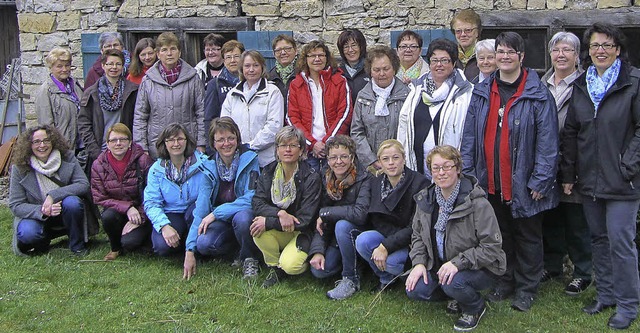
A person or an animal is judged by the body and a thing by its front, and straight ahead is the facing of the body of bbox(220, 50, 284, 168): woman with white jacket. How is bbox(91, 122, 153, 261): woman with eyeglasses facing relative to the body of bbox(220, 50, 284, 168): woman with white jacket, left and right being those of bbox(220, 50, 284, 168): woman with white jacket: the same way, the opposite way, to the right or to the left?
the same way

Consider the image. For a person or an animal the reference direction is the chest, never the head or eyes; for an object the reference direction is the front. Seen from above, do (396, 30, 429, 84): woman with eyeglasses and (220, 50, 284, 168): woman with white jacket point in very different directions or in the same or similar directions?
same or similar directions

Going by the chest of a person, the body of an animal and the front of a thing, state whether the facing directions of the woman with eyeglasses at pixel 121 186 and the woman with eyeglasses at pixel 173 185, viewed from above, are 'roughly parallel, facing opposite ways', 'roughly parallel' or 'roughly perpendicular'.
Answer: roughly parallel

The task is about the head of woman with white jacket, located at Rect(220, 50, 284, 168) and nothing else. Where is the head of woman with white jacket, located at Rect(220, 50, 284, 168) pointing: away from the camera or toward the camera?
toward the camera

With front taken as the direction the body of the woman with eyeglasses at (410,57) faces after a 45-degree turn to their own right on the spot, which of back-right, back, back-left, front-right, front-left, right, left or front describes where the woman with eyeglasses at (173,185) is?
front-right

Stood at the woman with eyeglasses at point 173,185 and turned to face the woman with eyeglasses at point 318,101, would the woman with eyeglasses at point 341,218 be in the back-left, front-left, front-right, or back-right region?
front-right

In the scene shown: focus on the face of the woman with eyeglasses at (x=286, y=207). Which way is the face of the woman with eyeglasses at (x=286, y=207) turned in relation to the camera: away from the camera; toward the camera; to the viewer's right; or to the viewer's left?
toward the camera

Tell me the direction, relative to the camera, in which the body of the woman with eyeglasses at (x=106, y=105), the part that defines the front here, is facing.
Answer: toward the camera

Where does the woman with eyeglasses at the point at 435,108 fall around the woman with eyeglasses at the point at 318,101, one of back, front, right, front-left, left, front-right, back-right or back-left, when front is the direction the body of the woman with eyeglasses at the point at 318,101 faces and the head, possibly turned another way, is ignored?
front-left

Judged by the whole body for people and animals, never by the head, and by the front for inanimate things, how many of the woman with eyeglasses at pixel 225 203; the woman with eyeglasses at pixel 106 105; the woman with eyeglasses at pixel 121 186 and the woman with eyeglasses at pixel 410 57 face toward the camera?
4

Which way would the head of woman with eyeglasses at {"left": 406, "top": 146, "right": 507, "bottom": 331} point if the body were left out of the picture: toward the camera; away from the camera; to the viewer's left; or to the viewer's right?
toward the camera

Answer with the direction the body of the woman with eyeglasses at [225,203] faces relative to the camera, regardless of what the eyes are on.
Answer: toward the camera

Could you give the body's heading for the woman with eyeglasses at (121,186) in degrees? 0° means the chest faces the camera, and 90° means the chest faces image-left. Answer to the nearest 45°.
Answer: approximately 0°

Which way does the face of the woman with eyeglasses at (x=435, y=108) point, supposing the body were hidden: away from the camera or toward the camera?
toward the camera

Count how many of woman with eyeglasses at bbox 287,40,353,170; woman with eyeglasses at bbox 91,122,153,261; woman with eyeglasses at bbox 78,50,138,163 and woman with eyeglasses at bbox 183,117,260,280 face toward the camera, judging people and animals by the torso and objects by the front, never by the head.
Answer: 4

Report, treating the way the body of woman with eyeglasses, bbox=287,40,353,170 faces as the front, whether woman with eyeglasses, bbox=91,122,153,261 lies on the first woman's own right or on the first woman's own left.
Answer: on the first woman's own right

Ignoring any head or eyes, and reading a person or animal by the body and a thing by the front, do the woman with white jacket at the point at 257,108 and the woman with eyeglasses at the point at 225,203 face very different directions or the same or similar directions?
same or similar directions
